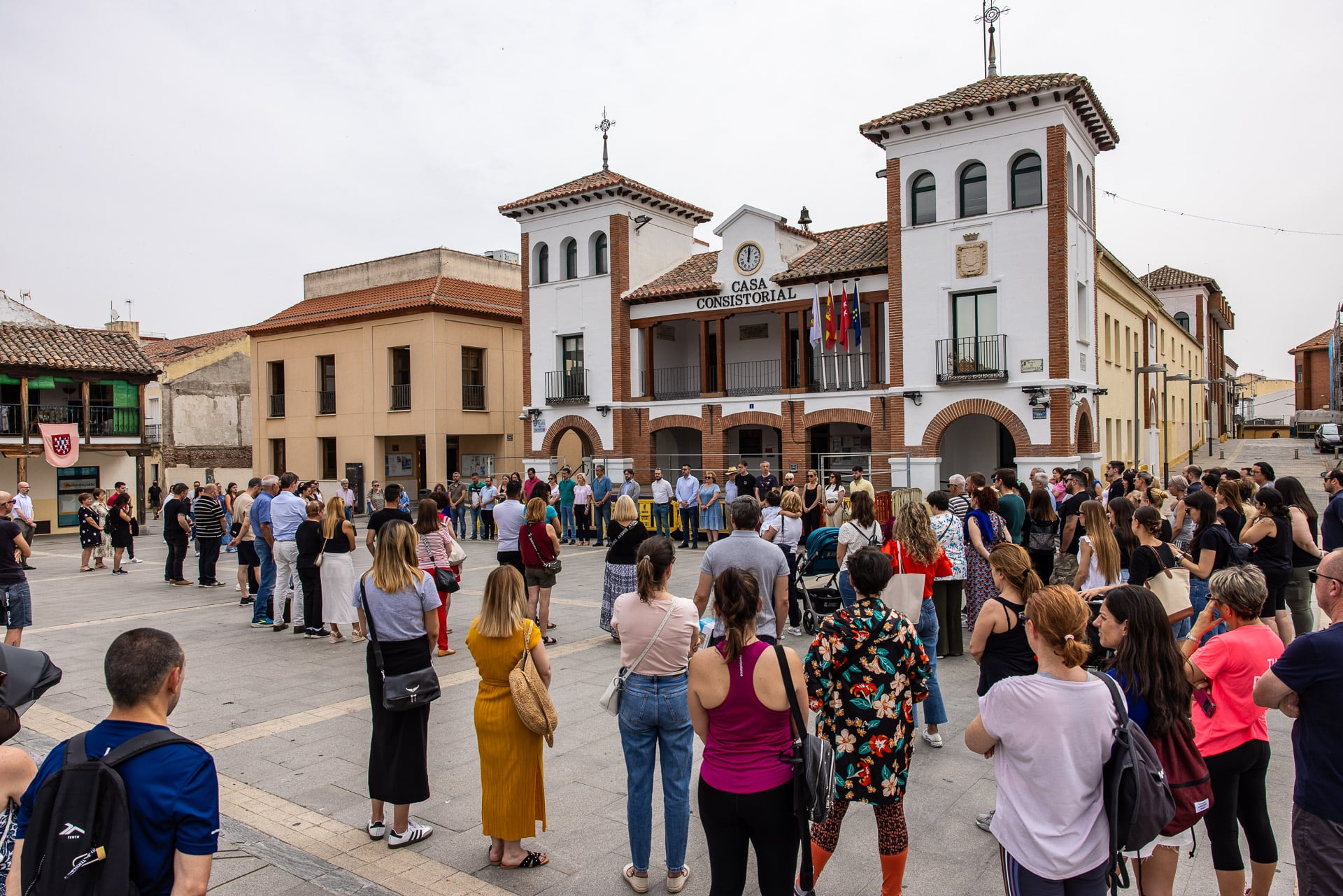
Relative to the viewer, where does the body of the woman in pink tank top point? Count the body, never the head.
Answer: away from the camera

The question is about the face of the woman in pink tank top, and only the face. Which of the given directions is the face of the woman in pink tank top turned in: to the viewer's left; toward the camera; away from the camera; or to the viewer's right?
away from the camera

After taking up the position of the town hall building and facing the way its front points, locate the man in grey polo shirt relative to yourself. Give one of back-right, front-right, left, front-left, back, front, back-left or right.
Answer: front-left

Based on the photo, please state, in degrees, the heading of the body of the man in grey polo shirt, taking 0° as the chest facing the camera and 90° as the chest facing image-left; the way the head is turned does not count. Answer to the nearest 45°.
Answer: approximately 180°

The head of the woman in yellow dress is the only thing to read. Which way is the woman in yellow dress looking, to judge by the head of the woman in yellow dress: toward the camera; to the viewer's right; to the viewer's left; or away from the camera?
away from the camera

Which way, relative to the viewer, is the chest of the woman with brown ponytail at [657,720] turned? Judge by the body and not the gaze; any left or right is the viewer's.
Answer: facing away from the viewer

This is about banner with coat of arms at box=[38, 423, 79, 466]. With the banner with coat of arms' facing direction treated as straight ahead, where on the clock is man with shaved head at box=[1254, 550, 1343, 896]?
The man with shaved head is roughly at 12 o'clock from the banner with coat of arms.

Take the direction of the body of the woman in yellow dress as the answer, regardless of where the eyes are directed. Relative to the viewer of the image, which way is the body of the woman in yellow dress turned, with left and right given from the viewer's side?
facing away from the viewer and to the right of the viewer

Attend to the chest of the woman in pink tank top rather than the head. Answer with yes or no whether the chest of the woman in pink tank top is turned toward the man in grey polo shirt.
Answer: yes

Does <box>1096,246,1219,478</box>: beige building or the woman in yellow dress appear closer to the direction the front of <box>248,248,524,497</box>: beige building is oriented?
the woman in yellow dress

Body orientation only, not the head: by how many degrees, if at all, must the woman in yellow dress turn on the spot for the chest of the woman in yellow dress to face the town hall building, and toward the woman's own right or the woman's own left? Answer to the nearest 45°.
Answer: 0° — they already face it

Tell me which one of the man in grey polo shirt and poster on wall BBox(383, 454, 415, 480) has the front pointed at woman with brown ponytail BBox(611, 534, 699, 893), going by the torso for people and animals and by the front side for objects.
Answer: the poster on wall

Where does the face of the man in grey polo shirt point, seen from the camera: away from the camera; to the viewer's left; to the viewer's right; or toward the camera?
away from the camera

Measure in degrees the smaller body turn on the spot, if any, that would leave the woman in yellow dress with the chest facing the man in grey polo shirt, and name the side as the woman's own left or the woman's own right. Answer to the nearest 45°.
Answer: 0° — they already face them
